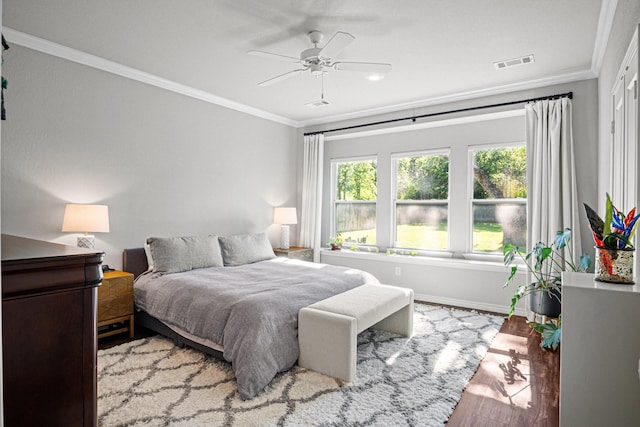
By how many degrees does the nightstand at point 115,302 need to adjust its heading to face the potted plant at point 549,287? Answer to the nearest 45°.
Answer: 0° — it already faces it

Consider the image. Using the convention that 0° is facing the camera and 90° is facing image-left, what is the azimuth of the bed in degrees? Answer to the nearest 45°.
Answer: approximately 315°

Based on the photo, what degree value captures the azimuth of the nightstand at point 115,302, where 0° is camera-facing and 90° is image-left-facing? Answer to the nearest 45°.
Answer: approximately 315°

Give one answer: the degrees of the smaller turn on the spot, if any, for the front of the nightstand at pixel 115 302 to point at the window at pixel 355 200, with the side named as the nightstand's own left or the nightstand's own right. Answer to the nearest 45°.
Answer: approximately 45° to the nightstand's own left

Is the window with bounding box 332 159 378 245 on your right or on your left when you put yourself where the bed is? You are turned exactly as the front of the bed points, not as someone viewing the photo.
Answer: on your left

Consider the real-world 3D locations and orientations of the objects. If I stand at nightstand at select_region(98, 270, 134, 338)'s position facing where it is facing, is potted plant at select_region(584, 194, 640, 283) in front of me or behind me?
in front

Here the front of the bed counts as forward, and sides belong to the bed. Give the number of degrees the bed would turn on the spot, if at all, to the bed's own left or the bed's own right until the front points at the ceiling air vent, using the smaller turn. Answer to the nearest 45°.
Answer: approximately 45° to the bed's own left

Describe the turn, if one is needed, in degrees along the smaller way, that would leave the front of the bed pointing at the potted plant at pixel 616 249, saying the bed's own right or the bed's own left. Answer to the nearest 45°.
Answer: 0° — it already faces it

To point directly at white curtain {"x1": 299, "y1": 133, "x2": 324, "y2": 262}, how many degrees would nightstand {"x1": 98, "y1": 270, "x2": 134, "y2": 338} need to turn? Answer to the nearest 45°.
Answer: approximately 90° to its left

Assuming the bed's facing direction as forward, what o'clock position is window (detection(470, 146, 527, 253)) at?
The window is roughly at 10 o'clock from the bed.

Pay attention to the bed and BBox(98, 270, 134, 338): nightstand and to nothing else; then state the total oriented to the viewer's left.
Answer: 0
